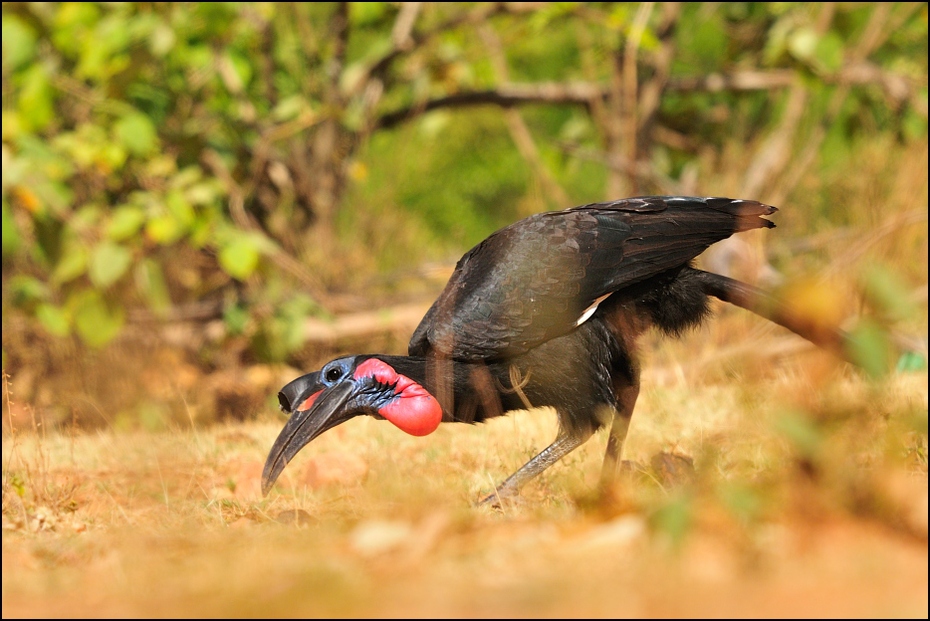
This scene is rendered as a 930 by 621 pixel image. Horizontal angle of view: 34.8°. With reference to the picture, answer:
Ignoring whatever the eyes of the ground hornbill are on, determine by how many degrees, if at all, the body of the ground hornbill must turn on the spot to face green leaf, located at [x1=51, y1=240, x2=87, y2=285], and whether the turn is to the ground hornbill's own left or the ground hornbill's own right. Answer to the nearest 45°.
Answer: approximately 45° to the ground hornbill's own right

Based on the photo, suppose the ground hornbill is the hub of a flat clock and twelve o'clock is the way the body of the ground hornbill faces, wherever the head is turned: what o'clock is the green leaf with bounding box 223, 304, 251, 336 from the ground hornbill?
The green leaf is roughly at 2 o'clock from the ground hornbill.

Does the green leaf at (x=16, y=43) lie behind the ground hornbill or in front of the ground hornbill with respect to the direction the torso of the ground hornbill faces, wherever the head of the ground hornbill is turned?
in front

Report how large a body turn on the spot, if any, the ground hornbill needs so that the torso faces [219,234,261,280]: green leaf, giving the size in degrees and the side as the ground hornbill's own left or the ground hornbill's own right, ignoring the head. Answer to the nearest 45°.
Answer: approximately 45° to the ground hornbill's own right

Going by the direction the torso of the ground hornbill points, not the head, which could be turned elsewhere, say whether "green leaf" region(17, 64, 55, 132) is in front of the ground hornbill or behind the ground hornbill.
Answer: in front

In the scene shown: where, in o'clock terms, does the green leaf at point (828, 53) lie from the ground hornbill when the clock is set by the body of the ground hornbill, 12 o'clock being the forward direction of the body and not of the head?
The green leaf is roughly at 4 o'clock from the ground hornbill.

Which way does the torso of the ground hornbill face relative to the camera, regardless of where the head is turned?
to the viewer's left

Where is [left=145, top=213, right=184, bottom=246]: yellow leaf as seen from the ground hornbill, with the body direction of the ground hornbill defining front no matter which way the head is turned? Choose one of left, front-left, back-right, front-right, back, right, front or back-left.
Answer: front-right
